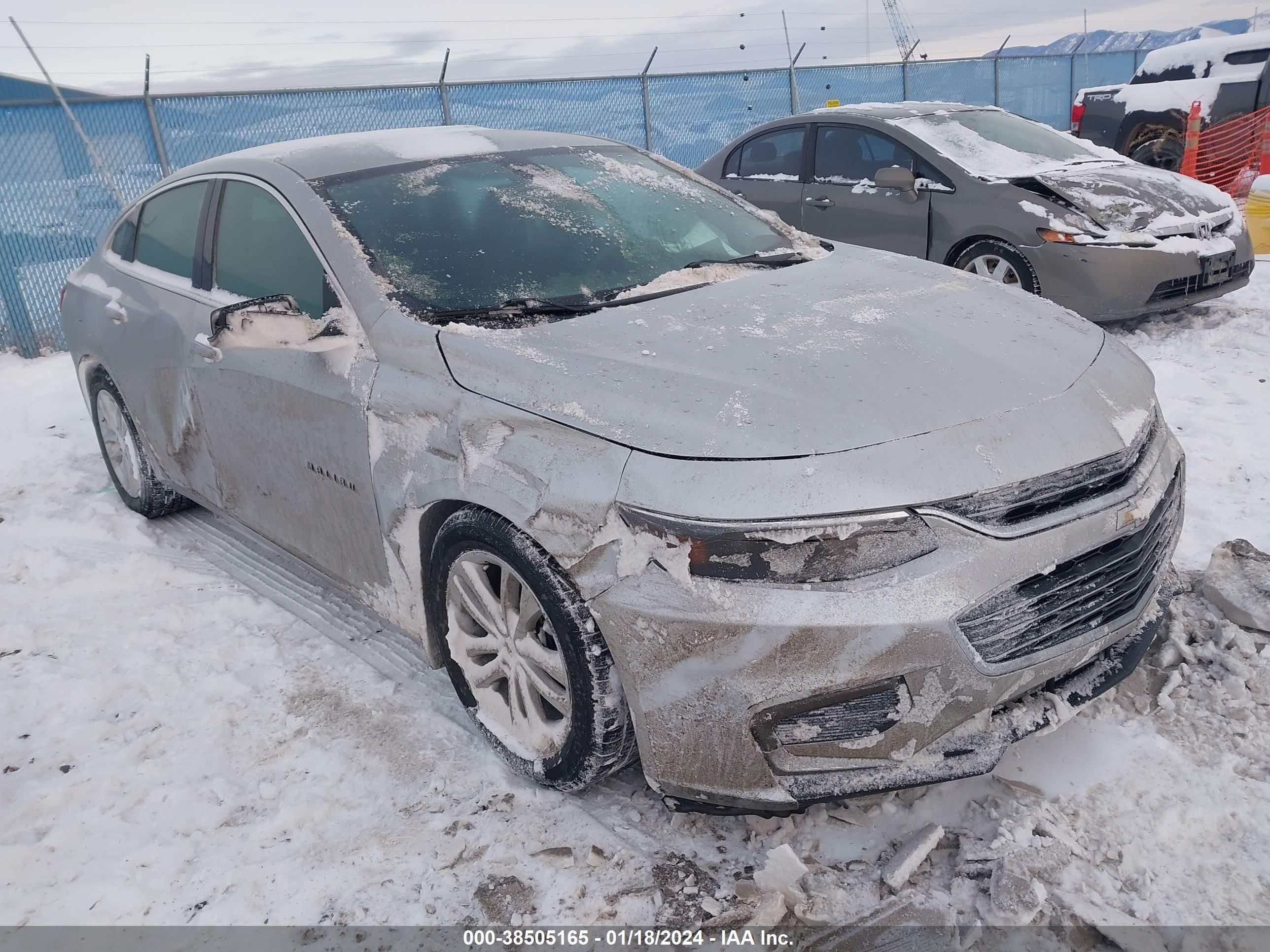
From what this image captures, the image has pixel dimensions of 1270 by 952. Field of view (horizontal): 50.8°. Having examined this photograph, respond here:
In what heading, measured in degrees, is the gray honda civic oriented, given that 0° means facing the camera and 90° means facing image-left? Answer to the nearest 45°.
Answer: approximately 315°

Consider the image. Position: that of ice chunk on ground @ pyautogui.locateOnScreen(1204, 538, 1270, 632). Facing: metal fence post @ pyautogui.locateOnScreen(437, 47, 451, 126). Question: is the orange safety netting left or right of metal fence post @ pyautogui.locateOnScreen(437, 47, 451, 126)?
right

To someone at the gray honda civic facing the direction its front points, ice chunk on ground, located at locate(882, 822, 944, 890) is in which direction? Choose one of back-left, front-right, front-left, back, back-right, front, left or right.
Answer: front-right

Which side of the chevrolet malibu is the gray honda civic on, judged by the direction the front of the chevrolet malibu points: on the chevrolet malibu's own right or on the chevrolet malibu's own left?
on the chevrolet malibu's own left

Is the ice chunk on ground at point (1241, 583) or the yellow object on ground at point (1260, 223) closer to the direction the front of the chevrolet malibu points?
the ice chunk on ground

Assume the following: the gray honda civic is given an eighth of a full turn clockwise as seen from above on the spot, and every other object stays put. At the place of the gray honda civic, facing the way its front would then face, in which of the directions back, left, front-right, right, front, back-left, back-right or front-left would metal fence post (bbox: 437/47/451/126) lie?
back-right

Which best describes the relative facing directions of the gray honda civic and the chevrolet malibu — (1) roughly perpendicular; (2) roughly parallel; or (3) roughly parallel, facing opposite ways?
roughly parallel

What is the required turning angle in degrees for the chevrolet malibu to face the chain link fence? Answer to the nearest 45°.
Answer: approximately 135° to its left

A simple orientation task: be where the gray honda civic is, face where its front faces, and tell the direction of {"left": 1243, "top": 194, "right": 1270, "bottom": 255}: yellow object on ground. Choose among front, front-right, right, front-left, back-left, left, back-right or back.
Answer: left

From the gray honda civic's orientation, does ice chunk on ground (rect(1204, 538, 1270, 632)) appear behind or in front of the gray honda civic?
in front

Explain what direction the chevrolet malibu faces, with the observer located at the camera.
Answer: facing the viewer and to the right of the viewer

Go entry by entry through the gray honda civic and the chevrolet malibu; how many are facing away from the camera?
0

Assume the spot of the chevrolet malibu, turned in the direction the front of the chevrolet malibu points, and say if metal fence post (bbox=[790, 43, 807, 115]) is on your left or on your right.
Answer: on your left

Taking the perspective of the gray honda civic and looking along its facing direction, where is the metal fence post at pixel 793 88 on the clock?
The metal fence post is roughly at 7 o'clock from the gray honda civic.

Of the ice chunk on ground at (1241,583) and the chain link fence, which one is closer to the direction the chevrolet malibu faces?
the ice chunk on ground

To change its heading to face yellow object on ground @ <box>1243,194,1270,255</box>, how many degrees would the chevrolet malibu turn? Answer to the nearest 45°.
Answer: approximately 90° to its left
